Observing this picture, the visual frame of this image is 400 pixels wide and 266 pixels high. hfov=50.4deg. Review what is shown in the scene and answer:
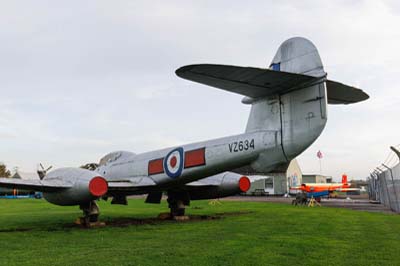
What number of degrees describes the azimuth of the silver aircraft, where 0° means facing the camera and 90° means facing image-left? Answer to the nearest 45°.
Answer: approximately 135°
